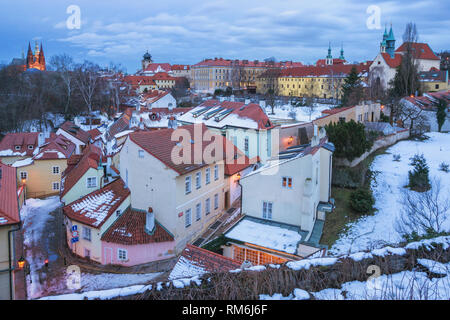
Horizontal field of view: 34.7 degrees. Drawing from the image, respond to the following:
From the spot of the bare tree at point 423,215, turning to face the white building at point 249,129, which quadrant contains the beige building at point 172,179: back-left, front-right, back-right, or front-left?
front-left

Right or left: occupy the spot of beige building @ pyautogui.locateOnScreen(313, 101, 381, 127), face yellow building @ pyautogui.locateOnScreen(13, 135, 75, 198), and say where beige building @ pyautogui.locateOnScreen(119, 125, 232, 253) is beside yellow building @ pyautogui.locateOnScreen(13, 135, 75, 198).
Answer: left

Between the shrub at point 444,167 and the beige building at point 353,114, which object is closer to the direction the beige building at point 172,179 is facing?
the shrub

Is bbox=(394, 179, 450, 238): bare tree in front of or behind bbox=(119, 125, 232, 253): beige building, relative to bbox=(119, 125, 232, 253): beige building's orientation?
in front

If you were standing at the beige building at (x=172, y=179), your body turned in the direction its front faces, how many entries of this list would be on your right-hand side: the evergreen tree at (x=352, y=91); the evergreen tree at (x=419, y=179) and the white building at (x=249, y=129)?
0

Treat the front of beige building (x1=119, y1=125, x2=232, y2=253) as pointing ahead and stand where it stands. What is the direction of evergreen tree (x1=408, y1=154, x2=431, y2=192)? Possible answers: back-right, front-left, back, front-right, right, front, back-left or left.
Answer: front-left

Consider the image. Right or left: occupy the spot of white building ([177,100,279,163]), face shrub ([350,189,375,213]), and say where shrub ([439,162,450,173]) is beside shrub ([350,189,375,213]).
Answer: left

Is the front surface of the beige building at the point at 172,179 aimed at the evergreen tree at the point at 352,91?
no

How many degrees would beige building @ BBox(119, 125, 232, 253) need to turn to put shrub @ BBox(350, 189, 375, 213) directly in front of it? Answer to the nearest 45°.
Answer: approximately 45° to its left

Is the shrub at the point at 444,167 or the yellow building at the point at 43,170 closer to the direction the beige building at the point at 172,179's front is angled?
the shrub

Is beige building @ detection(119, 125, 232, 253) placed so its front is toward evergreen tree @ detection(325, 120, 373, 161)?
no

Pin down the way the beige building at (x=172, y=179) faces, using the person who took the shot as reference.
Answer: facing the viewer and to the right of the viewer

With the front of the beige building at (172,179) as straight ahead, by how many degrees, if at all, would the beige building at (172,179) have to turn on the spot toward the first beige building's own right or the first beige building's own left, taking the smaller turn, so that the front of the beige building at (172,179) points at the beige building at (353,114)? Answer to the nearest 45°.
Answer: approximately 90° to the first beige building's own left

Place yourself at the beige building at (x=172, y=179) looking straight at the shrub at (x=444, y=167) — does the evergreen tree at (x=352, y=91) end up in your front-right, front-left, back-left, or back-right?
front-left
